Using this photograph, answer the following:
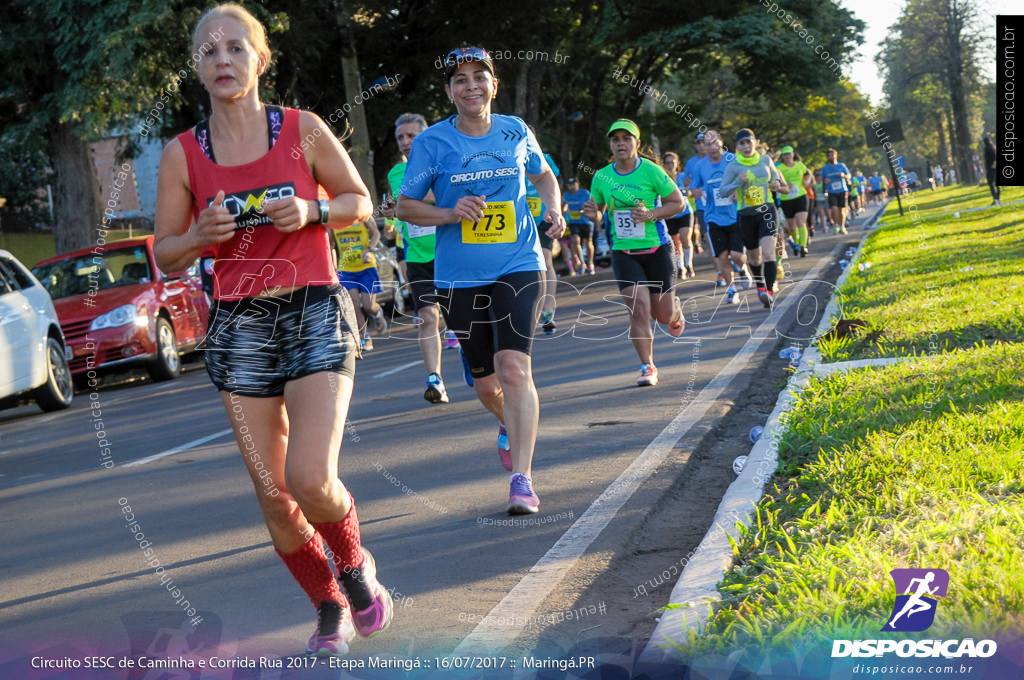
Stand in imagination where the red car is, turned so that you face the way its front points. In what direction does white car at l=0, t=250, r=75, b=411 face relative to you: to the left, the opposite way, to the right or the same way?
the same way

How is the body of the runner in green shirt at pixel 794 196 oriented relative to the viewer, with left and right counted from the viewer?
facing the viewer

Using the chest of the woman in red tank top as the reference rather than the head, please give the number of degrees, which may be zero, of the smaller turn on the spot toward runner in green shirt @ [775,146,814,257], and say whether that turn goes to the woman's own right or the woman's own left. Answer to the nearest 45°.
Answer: approximately 135° to the woman's own left

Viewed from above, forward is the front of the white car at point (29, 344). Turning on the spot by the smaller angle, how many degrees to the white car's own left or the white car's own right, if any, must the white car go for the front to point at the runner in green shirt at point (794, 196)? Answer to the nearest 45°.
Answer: approximately 135° to the white car's own left

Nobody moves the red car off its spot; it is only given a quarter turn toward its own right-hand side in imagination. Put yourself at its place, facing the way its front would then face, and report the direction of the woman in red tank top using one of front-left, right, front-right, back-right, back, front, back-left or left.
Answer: back-left

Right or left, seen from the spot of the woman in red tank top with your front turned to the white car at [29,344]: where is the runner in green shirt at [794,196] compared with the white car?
right

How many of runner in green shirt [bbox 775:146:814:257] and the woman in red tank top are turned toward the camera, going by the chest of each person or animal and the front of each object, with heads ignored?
2

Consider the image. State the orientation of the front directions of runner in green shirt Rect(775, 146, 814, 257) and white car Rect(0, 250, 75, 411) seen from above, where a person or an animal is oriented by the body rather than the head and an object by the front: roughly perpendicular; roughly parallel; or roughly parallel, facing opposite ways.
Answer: roughly parallel

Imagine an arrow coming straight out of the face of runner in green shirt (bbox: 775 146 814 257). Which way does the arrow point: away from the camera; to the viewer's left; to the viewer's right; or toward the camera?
toward the camera

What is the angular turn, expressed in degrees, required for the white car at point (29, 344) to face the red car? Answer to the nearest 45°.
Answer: approximately 180°

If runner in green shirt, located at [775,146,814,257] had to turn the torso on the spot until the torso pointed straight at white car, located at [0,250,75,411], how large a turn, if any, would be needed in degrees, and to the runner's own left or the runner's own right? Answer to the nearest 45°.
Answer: approximately 45° to the runner's own right

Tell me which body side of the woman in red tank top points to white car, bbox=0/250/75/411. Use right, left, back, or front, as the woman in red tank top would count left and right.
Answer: back

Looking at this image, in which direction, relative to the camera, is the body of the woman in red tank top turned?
toward the camera

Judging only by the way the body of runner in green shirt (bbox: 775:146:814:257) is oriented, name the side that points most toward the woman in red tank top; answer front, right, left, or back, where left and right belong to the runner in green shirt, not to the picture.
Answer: front

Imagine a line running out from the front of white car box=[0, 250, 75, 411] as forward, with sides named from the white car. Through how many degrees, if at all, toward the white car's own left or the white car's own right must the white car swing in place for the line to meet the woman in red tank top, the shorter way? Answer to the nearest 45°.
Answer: approximately 45° to the white car's own left
